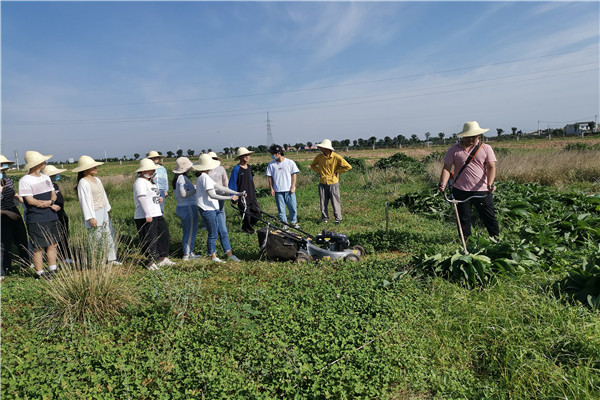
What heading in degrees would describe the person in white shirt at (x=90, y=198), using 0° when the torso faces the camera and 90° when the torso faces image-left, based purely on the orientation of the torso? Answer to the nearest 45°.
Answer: approximately 315°

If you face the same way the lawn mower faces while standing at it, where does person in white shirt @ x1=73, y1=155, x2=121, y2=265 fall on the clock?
The person in white shirt is roughly at 6 o'clock from the lawn mower.

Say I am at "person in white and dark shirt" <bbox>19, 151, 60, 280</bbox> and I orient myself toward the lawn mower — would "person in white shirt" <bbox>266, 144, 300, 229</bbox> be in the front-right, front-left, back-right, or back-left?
front-left

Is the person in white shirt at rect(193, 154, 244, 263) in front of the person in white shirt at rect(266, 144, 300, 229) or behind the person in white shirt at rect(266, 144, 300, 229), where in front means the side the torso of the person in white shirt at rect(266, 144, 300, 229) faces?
in front

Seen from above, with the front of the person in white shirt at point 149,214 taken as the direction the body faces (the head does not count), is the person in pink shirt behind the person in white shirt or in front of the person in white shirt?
in front

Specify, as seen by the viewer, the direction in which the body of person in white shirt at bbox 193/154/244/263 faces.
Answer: to the viewer's right

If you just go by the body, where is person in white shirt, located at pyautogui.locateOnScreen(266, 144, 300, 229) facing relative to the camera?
toward the camera

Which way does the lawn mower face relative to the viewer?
to the viewer's right

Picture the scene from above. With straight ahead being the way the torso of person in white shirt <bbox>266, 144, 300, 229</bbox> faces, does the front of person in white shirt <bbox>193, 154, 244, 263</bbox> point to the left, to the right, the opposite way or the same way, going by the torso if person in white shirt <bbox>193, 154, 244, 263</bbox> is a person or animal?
to the left

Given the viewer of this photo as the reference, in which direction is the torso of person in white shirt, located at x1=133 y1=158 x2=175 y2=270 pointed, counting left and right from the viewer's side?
facing the viewer and to the right of the viewer

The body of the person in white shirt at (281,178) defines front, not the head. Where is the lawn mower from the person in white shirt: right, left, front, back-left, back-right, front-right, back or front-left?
front

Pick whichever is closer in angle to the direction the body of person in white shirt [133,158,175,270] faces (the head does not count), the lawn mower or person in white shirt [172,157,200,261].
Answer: the lawn mower

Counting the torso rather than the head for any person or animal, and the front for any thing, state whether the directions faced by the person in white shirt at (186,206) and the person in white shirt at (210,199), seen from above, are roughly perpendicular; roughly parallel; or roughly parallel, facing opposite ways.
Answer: roughly parallel

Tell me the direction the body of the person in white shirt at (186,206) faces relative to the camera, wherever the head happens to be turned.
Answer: to the viewer's right

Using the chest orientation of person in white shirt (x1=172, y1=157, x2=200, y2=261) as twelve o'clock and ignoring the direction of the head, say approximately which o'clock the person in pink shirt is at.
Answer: The person in pink shirt is roughly at 1 o'clock from the person in white shirt.

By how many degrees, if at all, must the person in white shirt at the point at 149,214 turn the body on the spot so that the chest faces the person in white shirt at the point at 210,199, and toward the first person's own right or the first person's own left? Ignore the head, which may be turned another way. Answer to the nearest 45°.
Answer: approximately 45° to the first person's own left

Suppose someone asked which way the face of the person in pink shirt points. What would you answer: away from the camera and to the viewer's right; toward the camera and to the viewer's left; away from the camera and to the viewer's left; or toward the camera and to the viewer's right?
toward the camera and to the viewer's left

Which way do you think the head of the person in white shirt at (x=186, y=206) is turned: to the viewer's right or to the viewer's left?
to the viewer's right
